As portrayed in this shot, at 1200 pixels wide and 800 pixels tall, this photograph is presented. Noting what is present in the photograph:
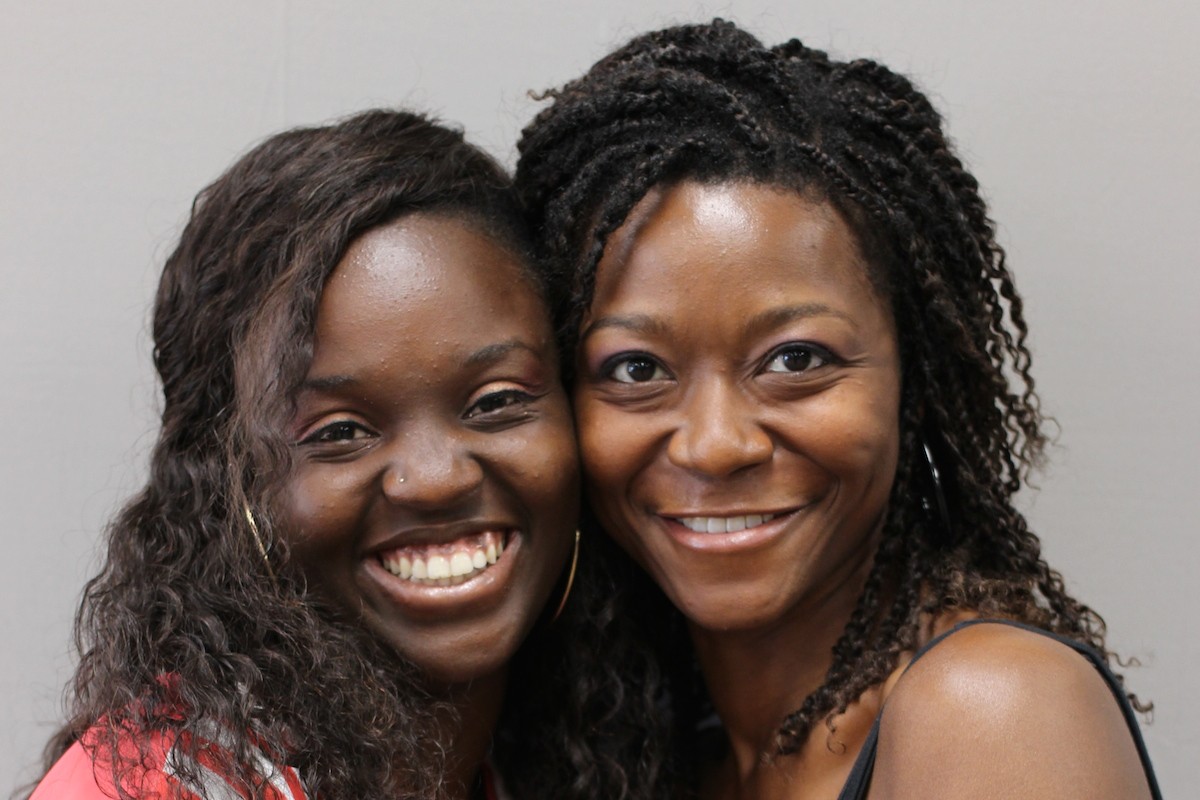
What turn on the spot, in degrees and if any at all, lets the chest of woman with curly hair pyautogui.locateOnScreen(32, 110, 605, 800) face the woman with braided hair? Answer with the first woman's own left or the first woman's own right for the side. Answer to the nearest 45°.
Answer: approximately 45° to the first woman's own left

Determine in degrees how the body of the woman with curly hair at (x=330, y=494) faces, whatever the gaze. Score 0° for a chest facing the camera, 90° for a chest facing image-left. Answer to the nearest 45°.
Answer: approximately 315°

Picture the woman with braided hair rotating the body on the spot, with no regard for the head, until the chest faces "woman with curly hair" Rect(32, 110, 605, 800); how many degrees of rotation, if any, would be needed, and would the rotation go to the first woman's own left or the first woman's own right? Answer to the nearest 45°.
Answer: approximately 45° to the first woman's own right

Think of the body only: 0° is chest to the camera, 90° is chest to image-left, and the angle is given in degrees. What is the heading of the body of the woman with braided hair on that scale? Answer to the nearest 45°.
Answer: approximately 45°
